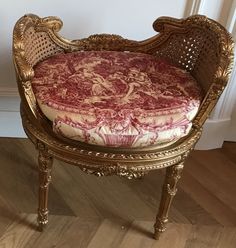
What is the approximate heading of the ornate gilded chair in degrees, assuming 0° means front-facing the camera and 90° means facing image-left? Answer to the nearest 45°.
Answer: approximately 0°
